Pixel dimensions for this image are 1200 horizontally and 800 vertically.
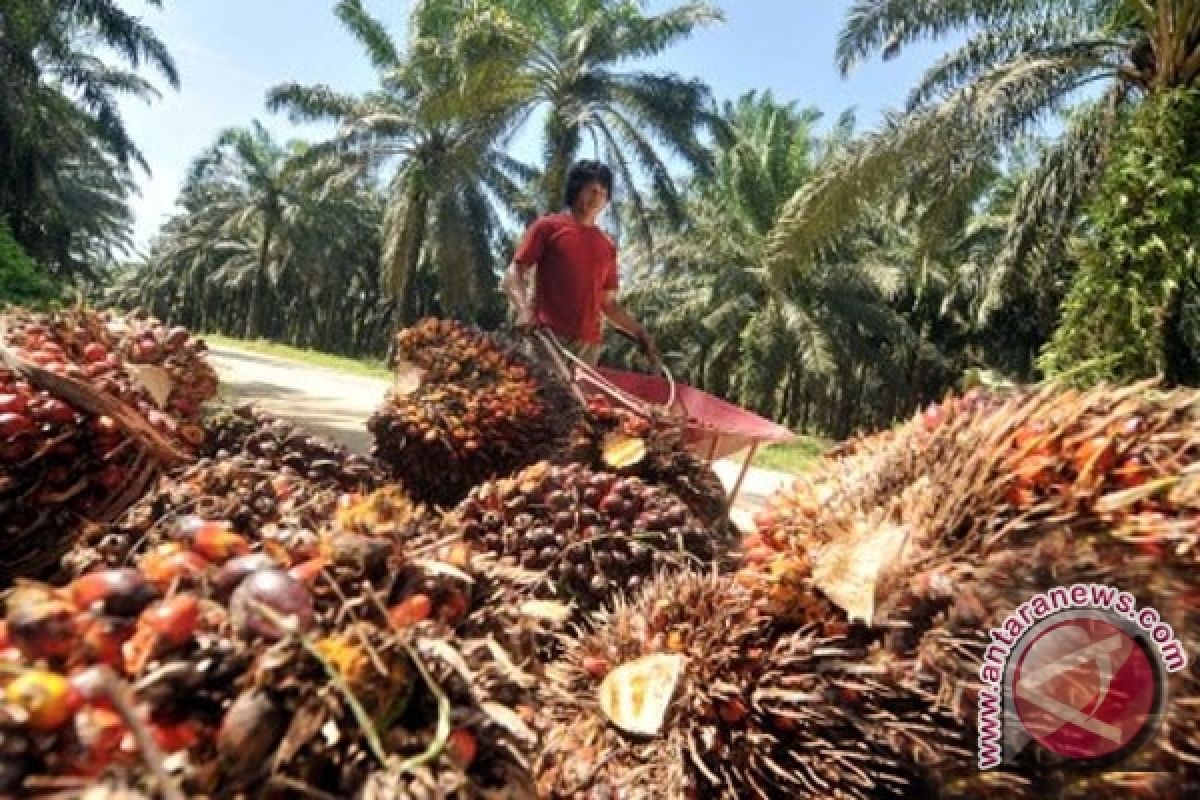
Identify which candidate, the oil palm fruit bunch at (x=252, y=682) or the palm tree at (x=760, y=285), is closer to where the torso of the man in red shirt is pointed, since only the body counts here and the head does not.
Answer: the oil palm fruit bunch

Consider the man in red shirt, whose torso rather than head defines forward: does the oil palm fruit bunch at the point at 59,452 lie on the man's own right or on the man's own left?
on the man's own right

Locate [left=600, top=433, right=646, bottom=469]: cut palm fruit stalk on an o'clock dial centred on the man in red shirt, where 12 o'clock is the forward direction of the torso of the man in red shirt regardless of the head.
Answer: The cut palm fruit stalk is roughly at 1 o'clock from the man in red shirt.

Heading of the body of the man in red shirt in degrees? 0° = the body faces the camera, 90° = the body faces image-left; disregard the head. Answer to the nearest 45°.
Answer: approximately 315°
